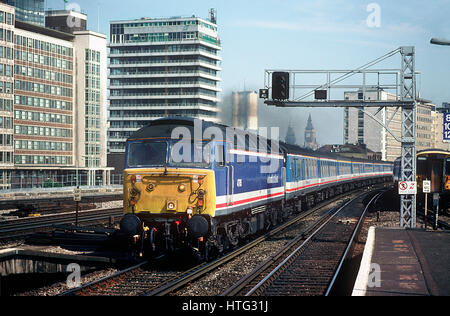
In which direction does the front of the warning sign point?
toward the camera

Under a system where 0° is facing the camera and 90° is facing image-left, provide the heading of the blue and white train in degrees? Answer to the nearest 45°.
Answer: approximately 45°

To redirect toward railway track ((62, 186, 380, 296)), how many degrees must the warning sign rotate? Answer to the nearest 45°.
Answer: approximately 45° to its right

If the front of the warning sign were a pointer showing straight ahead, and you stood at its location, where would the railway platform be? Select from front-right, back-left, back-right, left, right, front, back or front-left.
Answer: front
